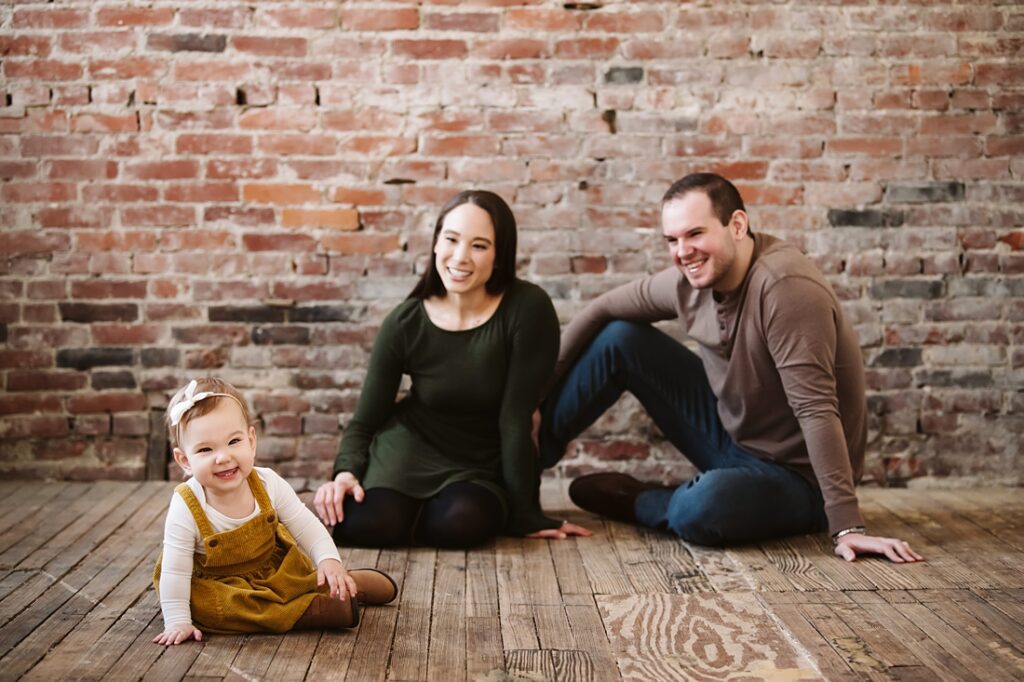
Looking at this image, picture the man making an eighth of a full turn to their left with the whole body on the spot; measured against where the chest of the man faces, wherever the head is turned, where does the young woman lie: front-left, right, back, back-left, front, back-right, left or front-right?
right

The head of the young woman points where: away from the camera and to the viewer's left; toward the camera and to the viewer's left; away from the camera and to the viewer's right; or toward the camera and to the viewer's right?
toward the camera and to the viewer's left

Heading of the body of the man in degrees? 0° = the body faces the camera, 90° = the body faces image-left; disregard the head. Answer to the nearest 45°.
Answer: approximately 45°
